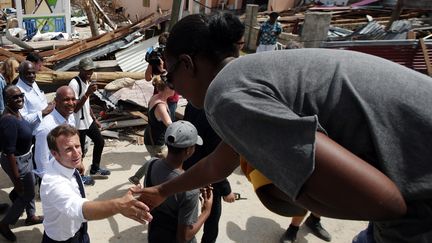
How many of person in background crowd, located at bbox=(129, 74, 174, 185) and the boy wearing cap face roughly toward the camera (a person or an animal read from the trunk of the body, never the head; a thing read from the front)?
0

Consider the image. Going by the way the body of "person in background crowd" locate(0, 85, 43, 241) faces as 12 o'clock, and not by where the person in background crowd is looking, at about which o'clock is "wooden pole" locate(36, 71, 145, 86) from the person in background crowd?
The wooden pole is roughly at 8 o'clock from the person in background crowd.

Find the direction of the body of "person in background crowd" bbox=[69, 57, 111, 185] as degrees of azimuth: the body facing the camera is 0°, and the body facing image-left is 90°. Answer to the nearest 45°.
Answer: approximately 315°

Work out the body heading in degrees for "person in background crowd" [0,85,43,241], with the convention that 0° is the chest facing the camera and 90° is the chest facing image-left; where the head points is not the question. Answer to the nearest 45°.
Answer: approximately 315°

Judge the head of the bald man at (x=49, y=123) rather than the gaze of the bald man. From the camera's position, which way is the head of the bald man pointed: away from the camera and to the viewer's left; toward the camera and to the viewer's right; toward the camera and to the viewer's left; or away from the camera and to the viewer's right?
toward the camera and to the viewer's right

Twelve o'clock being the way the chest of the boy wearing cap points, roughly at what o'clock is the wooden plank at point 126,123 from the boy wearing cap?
The wooden plank is roughly at 10 o'clock from the boy wearing cap.

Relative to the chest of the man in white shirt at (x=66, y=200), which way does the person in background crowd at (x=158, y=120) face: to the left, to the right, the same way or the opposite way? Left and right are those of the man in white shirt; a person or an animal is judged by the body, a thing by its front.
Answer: to the left

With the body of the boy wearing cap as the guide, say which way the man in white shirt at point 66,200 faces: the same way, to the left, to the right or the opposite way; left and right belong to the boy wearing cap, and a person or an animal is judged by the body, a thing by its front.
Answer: to the right

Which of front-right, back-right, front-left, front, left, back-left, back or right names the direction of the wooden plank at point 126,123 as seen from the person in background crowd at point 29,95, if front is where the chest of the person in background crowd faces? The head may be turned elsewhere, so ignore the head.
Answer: left

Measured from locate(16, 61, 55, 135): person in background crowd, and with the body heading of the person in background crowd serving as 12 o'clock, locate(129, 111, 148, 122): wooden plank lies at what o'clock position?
The wooden plank is roughly at 9 o'clock from the person in background crowd.

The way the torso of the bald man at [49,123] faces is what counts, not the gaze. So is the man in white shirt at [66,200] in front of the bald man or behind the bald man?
in front

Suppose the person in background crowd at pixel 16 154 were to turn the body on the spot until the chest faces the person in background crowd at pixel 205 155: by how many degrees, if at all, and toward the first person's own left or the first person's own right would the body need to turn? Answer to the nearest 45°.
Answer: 0° — they already face them
